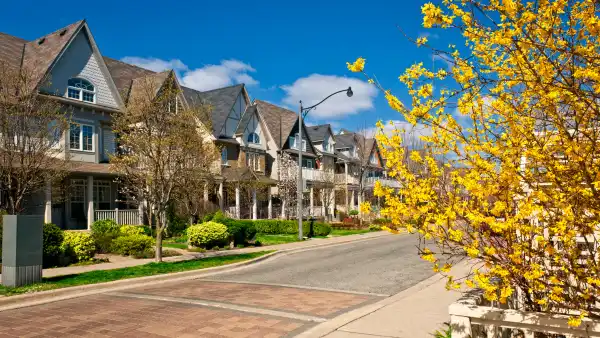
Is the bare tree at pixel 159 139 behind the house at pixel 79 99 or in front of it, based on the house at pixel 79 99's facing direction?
in front

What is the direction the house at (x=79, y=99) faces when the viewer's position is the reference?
facing the viewer and to the right of the viewer

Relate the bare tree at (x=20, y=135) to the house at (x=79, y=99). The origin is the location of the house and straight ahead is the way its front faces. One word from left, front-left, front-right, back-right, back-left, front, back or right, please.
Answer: front-right

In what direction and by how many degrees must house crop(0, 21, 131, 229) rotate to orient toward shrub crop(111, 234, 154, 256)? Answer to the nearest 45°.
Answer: approximately 45° to its right

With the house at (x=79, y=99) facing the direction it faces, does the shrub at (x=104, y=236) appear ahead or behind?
ahead

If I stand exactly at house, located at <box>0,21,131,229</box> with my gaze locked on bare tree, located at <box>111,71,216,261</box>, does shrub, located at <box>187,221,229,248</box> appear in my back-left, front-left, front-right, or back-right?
front-left

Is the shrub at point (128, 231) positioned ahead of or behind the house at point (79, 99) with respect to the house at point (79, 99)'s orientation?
ahead

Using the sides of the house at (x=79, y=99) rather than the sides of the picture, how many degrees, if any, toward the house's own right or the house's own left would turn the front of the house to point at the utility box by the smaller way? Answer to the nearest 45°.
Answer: approximately 45° to the house's own right
